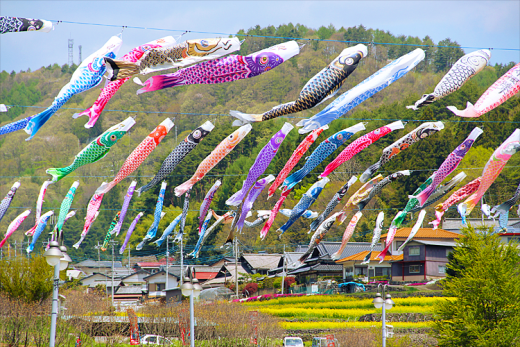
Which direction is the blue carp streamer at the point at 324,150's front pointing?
to the viewer's right

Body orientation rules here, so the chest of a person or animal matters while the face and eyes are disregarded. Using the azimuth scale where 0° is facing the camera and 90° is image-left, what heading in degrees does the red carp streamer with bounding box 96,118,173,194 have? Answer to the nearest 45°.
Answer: approximately 270°

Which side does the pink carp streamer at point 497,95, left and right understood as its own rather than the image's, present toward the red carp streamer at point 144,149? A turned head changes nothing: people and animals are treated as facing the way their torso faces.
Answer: back

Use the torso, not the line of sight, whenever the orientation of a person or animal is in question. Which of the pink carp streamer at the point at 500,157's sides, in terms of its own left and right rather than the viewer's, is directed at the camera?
right

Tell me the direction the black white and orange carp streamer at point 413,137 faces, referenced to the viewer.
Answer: facing to the right of the viewer

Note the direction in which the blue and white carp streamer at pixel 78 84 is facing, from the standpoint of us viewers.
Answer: facing to the right of the viewer

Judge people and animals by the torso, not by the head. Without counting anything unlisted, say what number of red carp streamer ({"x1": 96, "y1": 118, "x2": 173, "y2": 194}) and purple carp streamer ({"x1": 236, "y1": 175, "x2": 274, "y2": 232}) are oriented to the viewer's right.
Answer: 2

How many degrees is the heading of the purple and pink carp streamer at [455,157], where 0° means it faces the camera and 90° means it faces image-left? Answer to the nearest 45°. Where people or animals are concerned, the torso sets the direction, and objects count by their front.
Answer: approximately 270°

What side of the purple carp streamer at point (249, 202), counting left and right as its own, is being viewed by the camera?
right

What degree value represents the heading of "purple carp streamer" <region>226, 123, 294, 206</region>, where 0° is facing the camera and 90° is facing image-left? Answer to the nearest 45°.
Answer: approximately 270°

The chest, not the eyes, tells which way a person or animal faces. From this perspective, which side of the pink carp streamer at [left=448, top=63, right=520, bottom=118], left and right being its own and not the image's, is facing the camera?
right

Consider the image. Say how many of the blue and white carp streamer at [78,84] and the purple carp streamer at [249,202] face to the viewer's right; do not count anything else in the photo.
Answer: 2
